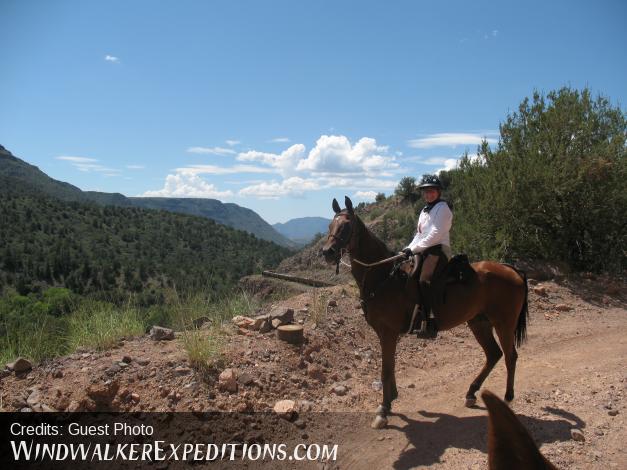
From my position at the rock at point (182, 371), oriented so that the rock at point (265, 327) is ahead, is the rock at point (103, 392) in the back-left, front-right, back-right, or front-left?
back-left

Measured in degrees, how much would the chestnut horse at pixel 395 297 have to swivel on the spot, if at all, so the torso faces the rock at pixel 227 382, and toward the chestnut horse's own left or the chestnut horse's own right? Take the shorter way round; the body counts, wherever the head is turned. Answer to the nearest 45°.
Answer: approximately 45° to the chestnut horse's own right

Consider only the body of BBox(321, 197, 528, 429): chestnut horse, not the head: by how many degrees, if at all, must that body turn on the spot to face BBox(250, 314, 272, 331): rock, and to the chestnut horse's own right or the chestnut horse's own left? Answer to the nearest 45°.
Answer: approximately 90° to the chestnut horse's own right

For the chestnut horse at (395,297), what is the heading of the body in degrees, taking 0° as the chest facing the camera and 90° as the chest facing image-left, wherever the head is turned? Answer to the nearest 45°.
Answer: approximately 45°

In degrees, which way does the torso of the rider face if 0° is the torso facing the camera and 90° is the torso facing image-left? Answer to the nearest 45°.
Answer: approximately 45°

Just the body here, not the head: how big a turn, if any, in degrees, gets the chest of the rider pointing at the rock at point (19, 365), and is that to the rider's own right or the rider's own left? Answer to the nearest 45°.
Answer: approximately 45° to the rider's own right
